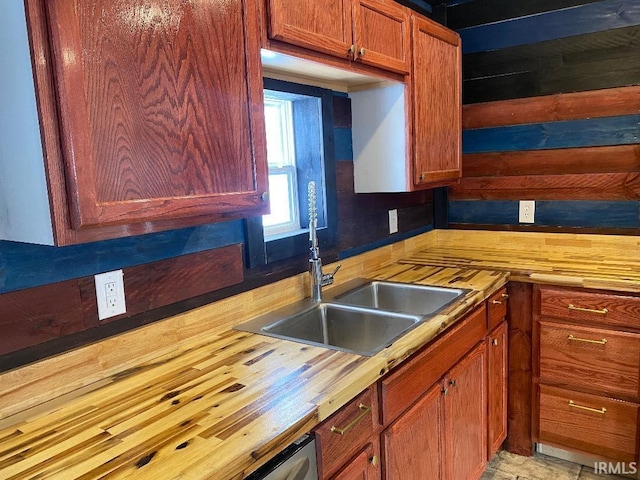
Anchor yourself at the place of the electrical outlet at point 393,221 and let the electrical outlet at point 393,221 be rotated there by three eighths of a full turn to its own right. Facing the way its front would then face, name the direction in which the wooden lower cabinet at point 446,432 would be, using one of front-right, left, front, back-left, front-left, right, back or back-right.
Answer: left

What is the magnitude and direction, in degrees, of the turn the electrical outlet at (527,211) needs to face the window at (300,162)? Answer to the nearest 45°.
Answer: approximately 45° to its right

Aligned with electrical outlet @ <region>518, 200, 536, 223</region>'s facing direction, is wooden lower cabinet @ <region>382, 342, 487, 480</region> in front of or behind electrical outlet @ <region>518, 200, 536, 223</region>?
in front

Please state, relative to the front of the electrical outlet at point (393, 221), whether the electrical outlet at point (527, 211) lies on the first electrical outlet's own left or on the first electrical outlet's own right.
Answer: on the first electrical outlet's own left

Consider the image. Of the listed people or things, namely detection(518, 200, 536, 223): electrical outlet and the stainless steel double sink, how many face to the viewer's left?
0

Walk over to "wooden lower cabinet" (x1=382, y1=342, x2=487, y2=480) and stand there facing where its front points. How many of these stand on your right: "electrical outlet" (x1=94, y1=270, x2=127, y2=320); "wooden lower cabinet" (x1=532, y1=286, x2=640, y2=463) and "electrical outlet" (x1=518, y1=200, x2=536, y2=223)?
1

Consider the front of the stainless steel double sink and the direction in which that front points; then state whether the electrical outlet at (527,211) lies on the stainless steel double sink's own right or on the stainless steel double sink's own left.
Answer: on the stainless steel double sink's own left

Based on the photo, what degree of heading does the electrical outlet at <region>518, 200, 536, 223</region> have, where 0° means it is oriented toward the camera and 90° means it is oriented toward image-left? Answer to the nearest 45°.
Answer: approximately 0°

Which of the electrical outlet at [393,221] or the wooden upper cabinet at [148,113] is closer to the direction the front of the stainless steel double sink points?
the wooden upper cabinet

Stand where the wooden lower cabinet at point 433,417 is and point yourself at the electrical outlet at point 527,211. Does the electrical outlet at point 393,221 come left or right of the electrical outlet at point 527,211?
left

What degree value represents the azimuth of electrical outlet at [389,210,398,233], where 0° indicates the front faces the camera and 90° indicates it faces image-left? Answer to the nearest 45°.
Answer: approximately 315°
